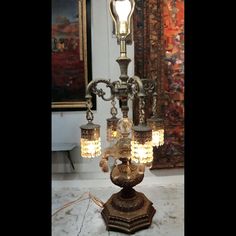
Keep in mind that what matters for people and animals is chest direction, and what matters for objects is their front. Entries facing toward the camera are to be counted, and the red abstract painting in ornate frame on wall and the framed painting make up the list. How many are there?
2

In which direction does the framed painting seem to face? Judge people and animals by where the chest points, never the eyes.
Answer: toward the camera

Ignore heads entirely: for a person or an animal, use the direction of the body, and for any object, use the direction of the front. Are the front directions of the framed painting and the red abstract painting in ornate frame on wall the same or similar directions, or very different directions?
same or similar directions

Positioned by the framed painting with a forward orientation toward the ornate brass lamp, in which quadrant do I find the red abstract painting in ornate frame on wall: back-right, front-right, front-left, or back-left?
front-left

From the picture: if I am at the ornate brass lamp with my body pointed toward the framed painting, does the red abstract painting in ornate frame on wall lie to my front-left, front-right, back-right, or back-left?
front-right

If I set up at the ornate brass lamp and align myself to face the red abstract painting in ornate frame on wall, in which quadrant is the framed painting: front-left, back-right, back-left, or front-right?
front-left

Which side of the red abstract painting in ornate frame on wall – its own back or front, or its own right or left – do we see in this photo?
front
